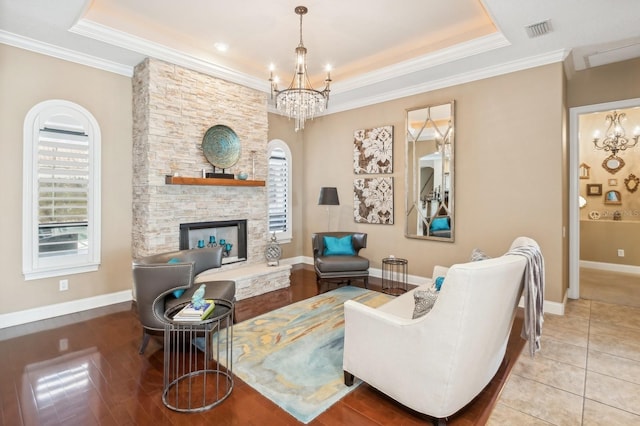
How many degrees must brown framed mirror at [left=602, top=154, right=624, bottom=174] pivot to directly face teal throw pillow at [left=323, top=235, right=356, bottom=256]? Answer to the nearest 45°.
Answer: approximately 45° to its right

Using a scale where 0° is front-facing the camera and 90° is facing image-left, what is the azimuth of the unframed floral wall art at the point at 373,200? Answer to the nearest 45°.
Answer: approximately 45°

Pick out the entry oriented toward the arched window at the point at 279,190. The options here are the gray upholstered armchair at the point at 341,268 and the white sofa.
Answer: the white sofa

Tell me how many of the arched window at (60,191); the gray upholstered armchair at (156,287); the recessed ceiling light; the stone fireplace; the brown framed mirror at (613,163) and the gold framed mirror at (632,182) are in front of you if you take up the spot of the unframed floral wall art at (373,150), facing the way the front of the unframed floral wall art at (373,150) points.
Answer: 4

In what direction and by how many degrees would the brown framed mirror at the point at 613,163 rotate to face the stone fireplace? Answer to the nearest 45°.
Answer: approximately 45° to its right

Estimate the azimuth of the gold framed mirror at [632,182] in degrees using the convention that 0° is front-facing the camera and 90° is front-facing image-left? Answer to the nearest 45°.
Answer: approximately 0°

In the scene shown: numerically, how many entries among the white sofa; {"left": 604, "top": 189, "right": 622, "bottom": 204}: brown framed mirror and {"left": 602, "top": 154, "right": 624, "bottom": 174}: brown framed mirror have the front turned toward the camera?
2

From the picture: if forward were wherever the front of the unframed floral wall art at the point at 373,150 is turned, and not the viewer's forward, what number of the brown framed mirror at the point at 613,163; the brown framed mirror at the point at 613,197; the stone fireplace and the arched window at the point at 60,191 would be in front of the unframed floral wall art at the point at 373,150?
2
